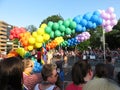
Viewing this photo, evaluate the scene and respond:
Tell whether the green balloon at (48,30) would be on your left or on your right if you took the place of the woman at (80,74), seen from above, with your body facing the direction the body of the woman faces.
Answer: on your left

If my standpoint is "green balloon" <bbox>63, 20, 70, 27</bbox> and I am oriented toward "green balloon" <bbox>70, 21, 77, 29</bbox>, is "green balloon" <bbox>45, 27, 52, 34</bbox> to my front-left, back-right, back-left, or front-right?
back-right

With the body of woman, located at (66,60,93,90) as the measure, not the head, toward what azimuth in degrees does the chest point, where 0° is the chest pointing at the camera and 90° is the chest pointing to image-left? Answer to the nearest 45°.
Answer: approximately 225°

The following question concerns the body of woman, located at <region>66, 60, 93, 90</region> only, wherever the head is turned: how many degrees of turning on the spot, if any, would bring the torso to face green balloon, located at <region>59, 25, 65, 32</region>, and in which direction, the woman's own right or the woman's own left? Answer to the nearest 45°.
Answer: approximately 45° to the woman's own left

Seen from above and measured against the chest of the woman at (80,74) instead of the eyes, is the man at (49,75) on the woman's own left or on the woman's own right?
on the woman's own left

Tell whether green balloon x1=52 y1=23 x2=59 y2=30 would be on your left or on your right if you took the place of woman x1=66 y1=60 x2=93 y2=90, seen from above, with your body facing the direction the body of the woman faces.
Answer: on your left

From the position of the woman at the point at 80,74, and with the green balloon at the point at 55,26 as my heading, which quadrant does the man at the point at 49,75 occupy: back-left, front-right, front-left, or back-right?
front-left

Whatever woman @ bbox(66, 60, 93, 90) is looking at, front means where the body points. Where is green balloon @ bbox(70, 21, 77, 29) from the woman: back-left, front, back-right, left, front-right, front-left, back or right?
front-left

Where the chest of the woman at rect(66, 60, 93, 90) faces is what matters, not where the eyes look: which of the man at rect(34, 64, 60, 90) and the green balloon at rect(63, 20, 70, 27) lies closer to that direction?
the green balloon

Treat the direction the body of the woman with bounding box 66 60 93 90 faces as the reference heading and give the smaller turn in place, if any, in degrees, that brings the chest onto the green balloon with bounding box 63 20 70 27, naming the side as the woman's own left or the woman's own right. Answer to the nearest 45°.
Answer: approximately 45° to the woman's own left
